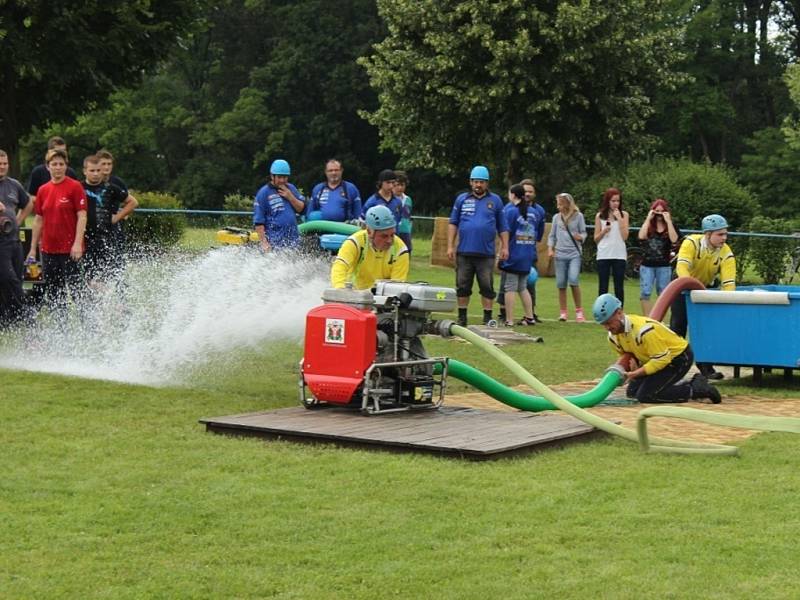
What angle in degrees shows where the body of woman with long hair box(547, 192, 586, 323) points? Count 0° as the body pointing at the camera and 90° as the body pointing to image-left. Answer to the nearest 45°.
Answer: approximately 0°

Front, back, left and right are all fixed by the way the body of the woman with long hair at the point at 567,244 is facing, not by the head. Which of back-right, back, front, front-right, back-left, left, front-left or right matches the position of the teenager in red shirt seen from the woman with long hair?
front-right

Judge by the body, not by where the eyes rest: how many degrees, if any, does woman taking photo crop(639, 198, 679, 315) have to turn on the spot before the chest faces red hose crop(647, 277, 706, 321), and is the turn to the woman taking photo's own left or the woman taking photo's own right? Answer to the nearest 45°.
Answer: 0° — they already face it

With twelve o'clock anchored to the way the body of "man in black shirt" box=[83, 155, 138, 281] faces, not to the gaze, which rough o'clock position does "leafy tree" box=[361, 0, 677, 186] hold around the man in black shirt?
The leafy tree is roughly at 7 o'clock from the man in black shirt.

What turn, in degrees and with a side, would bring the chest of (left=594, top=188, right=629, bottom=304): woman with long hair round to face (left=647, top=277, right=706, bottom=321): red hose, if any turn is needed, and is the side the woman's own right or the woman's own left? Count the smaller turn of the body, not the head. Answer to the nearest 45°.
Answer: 0° — they already face it

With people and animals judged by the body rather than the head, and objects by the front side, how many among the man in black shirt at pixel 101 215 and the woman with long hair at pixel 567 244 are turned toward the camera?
2
